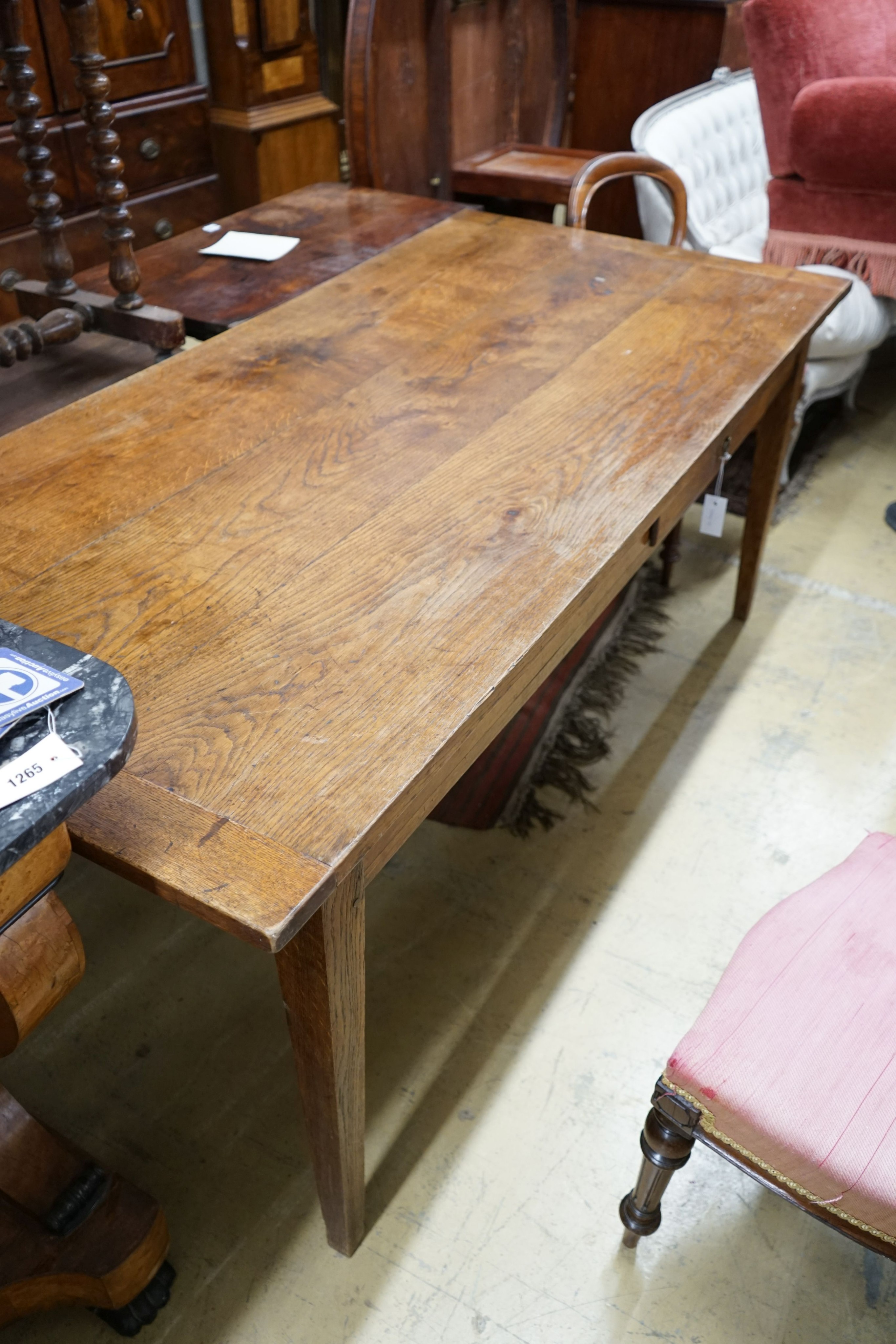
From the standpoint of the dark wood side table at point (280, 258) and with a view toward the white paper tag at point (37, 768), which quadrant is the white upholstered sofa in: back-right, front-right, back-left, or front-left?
back-left

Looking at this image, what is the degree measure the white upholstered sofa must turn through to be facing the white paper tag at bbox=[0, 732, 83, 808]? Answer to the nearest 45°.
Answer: approximately 45° to its right

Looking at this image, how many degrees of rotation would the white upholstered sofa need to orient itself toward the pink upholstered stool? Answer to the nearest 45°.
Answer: approximately 45° to its right

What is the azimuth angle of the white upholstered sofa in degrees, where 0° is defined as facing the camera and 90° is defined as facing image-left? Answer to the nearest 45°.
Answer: approximately 315°

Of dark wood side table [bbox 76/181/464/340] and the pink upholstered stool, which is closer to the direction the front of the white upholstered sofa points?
the pink upholstered stool

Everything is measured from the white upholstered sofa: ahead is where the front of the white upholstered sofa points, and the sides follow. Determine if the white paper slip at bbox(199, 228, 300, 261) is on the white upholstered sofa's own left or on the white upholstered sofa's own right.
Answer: on the white upholstered sofa's own right

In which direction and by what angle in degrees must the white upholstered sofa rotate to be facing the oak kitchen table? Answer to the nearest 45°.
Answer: approximately 45° to its right

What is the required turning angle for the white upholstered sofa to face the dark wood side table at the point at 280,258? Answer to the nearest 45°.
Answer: approximately 90° to its right

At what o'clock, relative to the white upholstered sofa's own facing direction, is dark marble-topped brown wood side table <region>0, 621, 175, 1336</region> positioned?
The dark marble-topped brown wood side table is roughly at 2 o'clock from the white upholstered sofa.
